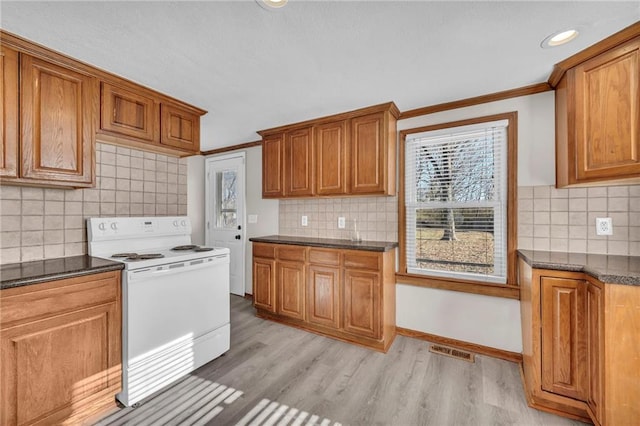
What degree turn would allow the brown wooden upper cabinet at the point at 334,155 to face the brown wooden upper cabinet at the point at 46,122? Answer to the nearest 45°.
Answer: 0° — it already faces it

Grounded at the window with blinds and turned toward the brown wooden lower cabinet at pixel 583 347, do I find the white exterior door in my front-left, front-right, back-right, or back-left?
back-right

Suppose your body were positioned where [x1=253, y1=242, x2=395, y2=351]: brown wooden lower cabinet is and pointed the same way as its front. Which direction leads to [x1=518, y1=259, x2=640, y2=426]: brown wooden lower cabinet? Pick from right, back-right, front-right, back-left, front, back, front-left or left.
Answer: left

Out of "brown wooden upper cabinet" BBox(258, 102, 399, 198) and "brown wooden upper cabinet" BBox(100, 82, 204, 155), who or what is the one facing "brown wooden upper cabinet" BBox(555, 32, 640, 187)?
"brown wooden upper cabinet" BBox(100, 82, 204, 155)

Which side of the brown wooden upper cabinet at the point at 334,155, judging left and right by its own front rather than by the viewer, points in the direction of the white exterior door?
right

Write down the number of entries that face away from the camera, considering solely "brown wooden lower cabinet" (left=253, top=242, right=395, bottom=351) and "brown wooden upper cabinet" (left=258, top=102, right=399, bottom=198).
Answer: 0

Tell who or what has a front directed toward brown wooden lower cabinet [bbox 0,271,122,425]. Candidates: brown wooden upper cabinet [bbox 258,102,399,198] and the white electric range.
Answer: the brown wooden upper cabinet

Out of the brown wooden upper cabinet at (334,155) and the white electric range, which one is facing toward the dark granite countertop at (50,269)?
the brown wooden upper cabinet

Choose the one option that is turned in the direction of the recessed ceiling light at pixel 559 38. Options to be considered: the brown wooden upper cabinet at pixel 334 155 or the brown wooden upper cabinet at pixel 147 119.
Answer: the brown wooden upper cabinet at pixel 147 119

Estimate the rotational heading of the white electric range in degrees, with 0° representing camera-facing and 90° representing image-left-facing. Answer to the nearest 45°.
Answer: approximately 315°

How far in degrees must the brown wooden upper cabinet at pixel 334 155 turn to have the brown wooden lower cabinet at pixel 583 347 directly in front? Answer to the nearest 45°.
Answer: approximately 90° to its left
